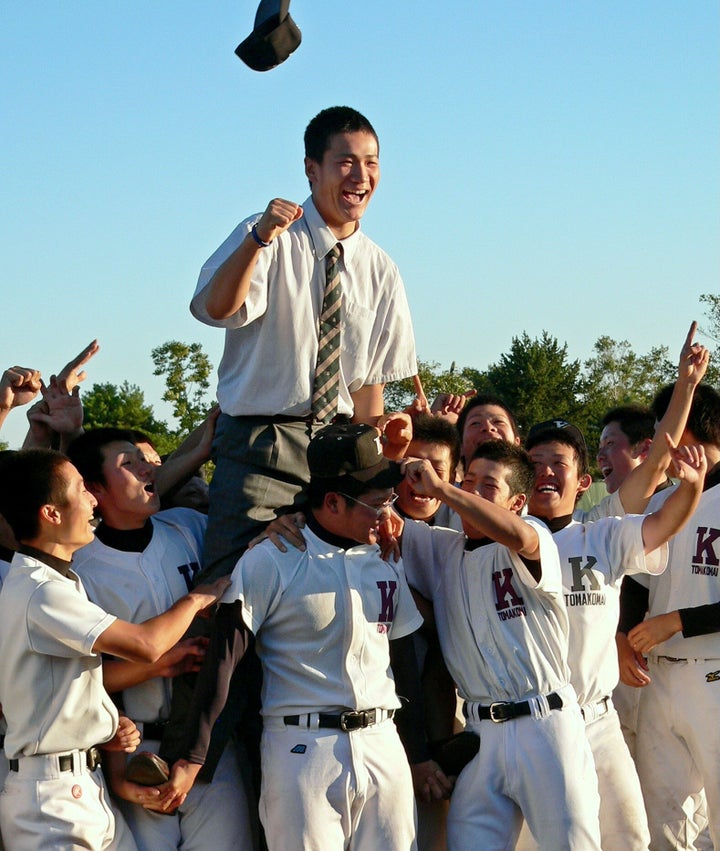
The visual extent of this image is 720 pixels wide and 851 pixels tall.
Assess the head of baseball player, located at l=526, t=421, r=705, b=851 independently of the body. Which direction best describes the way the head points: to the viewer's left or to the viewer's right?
to the viewer's left

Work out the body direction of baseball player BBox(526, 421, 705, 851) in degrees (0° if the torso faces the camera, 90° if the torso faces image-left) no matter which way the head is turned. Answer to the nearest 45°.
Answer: approximately 45°

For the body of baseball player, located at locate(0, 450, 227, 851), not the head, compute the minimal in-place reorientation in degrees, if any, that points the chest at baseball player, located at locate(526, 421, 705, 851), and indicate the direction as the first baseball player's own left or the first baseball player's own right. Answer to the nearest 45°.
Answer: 0° — they already face them

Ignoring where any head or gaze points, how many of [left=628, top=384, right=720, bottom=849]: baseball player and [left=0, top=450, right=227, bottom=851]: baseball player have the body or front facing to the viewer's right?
1

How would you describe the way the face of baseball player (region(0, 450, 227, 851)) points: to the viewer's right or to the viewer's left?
to the viewer's right

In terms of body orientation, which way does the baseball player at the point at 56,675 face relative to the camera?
to the viewer's right

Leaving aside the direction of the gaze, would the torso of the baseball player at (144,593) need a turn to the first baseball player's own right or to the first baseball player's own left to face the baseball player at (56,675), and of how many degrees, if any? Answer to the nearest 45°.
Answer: approximately 90° to the first baseball player's own right

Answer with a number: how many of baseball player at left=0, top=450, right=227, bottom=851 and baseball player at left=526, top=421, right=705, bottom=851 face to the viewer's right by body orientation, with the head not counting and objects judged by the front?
1

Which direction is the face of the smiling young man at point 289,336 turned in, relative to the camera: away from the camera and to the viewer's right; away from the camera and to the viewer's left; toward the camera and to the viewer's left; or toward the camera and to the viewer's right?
toward the camera and to the viewer's right
